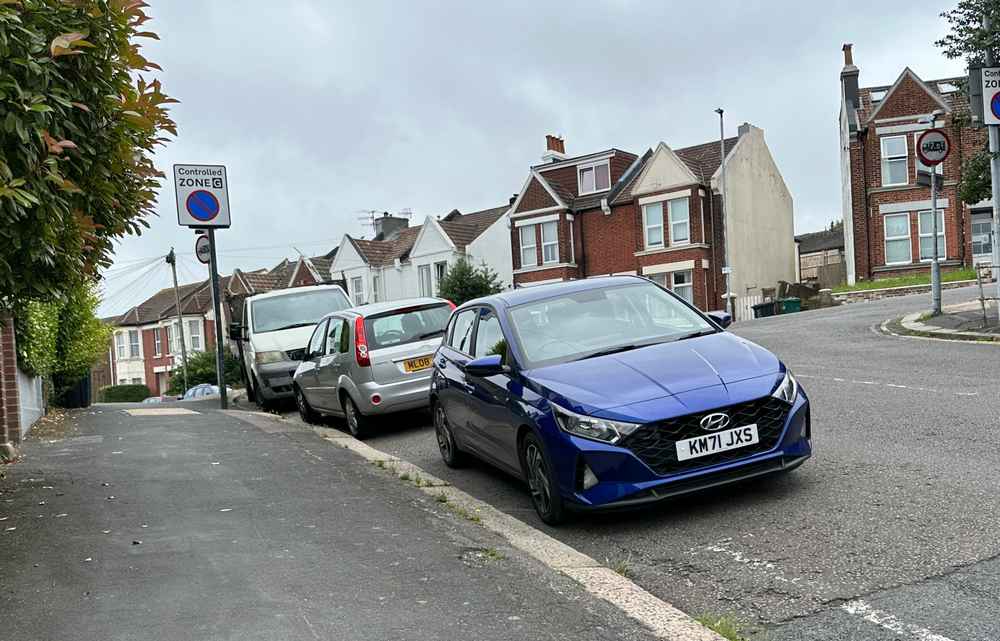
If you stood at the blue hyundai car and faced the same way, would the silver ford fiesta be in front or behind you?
behind

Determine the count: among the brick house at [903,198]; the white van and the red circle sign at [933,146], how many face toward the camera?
3

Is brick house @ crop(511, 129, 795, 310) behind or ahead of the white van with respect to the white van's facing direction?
behind

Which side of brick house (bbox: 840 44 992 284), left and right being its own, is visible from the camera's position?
front

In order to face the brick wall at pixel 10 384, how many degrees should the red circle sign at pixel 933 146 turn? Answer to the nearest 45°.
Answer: approximately 45° to its right

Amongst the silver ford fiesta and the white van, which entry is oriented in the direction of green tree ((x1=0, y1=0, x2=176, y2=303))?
the white van

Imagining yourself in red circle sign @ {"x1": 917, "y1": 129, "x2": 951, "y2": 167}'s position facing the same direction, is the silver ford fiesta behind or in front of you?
in front

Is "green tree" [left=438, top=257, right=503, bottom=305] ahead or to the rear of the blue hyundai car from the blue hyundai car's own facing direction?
to the rear

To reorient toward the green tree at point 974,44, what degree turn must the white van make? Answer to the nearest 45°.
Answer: approximately 90° to its left

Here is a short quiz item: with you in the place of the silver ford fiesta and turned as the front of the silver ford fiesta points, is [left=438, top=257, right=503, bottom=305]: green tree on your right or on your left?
on your right

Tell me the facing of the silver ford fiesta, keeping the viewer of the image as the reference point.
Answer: facing away from the viewer and to the left of the viewer

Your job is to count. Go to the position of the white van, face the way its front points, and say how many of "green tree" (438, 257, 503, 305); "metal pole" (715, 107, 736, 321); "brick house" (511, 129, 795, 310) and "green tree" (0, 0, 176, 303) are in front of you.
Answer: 1

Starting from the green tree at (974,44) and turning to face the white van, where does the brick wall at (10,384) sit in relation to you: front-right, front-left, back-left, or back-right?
front-left

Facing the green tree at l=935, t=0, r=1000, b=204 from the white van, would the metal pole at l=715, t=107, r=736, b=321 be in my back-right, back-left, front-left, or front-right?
front-left

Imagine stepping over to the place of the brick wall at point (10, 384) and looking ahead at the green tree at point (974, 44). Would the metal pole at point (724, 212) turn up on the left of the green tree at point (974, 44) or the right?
left

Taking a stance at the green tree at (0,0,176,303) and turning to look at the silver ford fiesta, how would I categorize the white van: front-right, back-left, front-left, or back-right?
front-left
